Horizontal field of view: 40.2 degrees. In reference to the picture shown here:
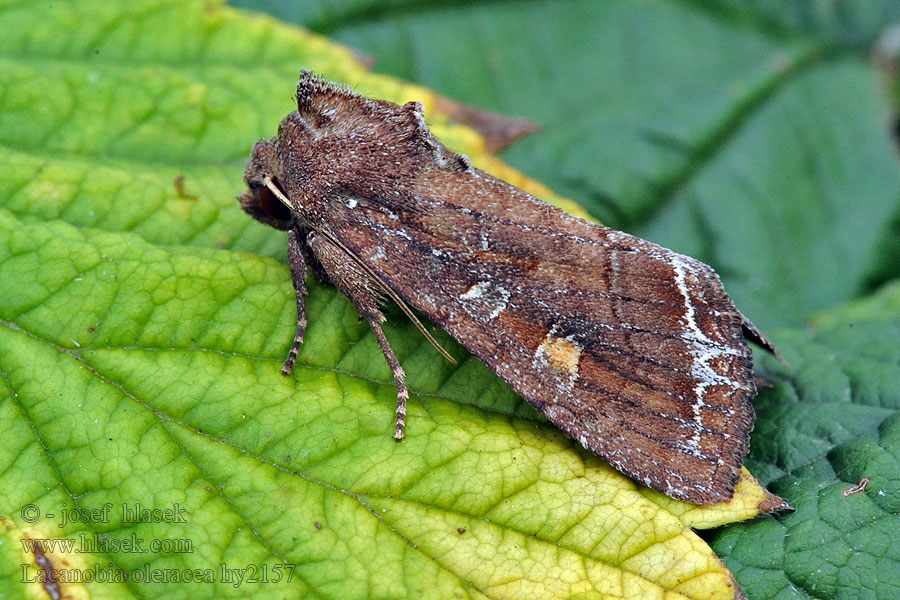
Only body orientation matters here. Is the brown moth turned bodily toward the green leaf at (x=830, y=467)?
no

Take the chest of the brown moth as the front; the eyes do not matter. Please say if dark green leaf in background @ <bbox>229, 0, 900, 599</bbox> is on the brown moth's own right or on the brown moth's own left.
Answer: on the brown moth's own right

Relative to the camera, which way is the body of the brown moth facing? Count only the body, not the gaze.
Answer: to the viewer's left
